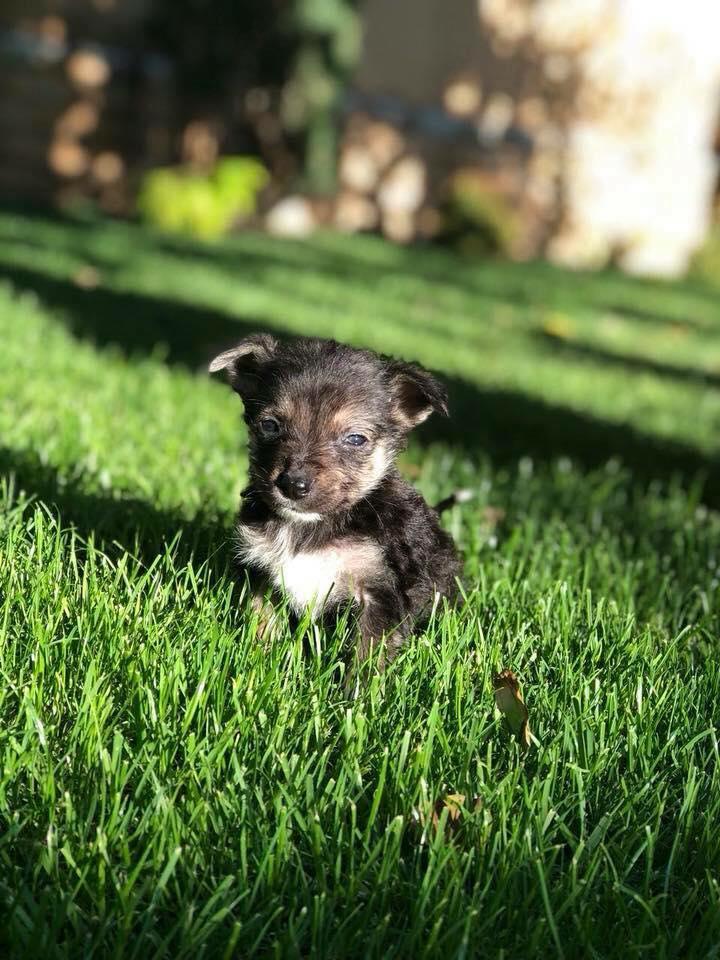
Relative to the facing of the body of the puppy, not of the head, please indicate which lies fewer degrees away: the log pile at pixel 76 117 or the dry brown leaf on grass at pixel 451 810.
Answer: the dry brown leaf on grass

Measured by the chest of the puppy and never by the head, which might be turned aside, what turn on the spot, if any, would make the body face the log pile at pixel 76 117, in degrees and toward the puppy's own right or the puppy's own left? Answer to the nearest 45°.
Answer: approximately 135° to the puppy's own right

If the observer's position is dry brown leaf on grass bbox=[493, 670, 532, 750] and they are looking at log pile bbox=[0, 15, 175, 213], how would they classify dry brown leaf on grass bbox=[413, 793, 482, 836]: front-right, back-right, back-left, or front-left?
back-left

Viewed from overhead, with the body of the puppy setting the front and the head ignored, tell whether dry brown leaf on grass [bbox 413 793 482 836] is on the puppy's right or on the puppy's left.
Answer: on the puppy's left

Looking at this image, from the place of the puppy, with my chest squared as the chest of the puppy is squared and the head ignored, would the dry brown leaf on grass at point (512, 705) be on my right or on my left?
on my left

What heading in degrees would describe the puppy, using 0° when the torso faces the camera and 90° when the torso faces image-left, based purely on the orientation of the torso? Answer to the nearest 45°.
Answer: approximately 45°
